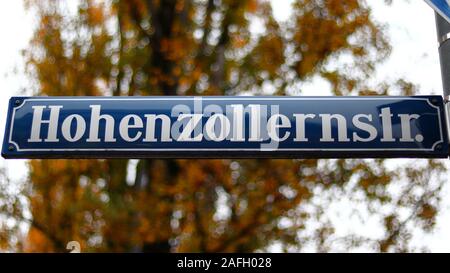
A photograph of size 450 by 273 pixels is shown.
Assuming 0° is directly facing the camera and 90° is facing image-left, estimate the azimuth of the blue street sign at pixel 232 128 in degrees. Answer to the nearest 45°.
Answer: approximately 0°
